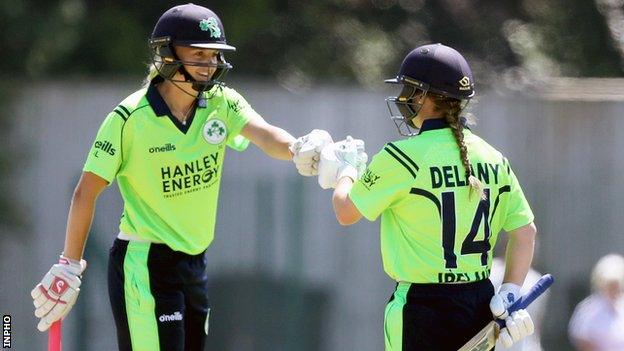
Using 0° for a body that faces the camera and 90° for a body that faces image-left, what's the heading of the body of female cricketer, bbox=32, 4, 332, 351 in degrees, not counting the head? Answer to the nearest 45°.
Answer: approximately 315°

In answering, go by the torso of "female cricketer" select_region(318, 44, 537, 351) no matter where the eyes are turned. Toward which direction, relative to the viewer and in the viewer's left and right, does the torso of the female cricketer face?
facing away from the viewer and to the left of the viewer

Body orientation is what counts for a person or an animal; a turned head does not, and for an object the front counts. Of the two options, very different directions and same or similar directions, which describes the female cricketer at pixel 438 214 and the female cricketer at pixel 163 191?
very different directions
